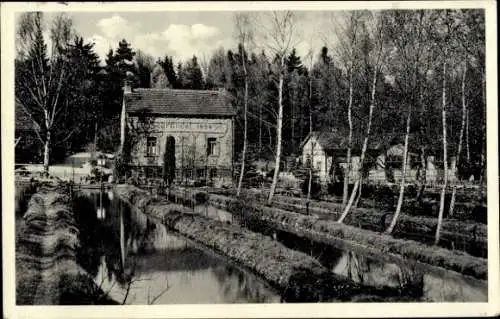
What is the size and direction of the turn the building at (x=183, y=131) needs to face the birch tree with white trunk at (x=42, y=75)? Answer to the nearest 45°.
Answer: approximately 45° to its right

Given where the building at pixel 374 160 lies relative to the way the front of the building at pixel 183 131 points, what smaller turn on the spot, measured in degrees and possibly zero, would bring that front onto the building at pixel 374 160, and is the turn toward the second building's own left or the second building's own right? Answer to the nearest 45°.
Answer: approximately 90° to the second building's own left

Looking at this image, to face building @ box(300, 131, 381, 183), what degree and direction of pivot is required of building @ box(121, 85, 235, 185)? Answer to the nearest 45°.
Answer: approximately 135° to its left

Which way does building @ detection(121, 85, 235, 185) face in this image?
toward the camera

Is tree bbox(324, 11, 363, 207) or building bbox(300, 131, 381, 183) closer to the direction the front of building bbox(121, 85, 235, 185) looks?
the tree

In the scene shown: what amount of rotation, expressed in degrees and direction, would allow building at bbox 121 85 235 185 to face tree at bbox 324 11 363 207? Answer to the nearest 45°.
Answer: approximately 45° to its left
